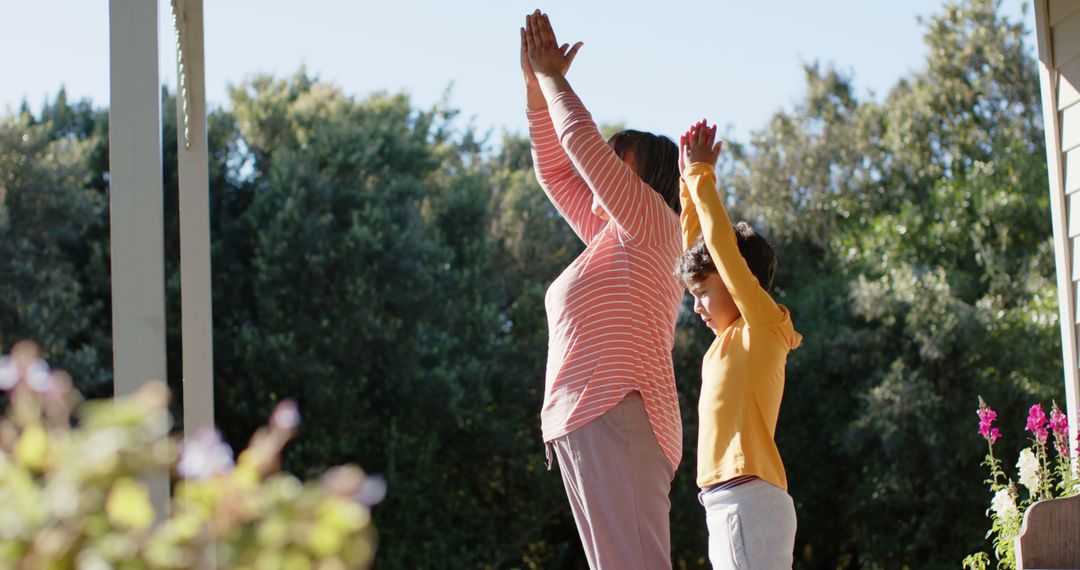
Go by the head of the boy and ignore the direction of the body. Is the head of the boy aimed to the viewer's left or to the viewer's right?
to the viewer's left

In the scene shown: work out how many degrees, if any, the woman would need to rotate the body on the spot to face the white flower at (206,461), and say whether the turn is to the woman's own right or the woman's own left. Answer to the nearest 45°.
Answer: approximately 90° to the woman's own left

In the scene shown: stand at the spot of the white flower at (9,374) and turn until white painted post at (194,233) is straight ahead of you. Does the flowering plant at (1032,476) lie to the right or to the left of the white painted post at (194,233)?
right

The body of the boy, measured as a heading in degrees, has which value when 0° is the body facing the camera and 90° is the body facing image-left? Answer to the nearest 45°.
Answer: approximately 90°

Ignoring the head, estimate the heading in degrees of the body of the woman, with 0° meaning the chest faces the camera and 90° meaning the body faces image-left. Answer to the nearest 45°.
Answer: approximately 90°

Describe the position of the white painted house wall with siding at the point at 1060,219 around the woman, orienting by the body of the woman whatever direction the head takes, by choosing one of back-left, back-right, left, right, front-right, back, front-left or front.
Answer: back-right

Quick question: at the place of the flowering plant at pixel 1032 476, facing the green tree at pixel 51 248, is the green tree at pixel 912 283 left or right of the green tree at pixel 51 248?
right

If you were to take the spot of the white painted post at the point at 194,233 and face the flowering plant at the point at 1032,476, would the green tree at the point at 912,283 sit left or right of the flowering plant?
left

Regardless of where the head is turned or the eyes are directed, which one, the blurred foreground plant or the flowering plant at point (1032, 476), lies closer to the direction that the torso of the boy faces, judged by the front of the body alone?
the blurred foreground plant

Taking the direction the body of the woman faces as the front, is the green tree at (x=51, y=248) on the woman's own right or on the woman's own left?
on the woman's own right

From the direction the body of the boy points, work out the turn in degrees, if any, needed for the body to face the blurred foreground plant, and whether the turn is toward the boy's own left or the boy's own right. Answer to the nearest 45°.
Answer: approximately 90° to the boy's own left
